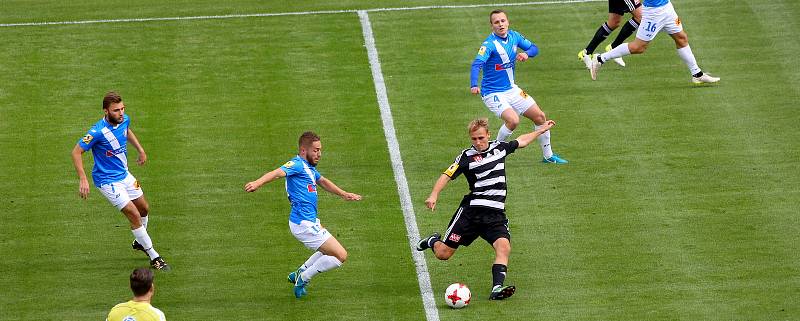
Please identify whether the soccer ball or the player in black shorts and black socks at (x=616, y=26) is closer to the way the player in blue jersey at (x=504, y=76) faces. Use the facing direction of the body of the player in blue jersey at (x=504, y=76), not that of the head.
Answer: the soccer ball

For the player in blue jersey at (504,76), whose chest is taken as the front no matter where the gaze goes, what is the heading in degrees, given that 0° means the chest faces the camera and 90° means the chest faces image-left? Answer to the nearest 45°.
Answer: approximately 315°

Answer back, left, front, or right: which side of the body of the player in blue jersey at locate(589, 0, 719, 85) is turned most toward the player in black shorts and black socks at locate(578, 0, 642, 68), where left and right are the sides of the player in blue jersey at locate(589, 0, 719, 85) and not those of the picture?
back

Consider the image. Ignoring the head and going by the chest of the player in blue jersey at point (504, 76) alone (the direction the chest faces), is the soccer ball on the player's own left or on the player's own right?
on the player's own right

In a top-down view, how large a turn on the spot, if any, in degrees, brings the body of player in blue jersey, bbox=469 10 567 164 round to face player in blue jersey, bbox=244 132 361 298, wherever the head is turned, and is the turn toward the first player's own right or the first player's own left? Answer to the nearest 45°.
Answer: approximately 90° to the first player's own right

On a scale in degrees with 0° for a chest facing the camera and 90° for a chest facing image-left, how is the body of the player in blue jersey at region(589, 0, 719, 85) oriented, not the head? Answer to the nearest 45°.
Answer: approximately 315°

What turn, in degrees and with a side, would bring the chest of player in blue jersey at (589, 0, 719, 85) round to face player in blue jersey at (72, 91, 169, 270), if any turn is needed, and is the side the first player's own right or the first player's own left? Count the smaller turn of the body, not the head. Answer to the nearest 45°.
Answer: approximately 90° to the first player's own right

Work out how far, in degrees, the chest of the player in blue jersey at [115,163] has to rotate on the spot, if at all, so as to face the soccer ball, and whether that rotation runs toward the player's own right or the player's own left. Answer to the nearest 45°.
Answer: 0° — they already face it

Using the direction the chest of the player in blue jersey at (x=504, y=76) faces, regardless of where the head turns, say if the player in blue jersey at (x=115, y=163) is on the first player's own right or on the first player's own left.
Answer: on the first player's own right

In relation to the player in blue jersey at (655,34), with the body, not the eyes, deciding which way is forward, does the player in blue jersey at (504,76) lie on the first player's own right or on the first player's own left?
on the first player's own right

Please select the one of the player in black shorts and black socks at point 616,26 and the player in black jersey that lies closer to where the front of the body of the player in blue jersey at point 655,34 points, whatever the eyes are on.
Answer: the player in black jersey
